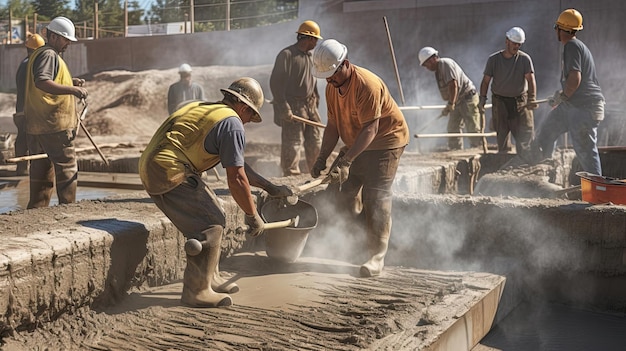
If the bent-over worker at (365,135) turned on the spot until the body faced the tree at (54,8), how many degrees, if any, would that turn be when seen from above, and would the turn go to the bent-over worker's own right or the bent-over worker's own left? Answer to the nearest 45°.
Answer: approximately 90° to the bent-over worker's own right

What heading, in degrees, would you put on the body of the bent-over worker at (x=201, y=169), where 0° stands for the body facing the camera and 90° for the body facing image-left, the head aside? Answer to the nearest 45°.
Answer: approximately 270°

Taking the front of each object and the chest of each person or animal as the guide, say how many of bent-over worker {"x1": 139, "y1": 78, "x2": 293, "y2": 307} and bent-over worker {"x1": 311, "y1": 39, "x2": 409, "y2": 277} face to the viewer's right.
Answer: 1

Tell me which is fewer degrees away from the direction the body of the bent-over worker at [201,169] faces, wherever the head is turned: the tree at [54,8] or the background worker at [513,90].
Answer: the background worker

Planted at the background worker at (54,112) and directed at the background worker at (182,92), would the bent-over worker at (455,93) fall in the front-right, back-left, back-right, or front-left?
front-right

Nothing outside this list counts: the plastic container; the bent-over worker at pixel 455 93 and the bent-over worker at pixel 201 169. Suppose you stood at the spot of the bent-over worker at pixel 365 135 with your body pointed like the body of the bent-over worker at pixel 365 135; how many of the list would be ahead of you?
1

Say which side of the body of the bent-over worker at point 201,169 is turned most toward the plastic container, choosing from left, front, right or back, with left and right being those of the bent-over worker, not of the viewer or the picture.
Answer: front

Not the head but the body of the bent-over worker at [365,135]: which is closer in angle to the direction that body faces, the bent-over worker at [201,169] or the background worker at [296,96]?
the bent-over worker

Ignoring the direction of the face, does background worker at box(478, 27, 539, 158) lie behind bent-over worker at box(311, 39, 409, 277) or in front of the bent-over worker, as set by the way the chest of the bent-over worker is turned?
behind

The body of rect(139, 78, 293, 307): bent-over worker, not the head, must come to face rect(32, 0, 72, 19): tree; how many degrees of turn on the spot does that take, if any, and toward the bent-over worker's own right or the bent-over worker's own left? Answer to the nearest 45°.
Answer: approximately 90° to the bent-over worker's own left

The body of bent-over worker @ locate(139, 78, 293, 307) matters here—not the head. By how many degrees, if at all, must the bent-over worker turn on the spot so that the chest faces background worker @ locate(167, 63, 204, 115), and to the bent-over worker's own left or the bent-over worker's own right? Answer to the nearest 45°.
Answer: approximately 90° to the bent-over worker's own left

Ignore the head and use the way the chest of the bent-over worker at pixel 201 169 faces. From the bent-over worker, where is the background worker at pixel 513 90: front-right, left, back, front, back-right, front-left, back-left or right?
front-left

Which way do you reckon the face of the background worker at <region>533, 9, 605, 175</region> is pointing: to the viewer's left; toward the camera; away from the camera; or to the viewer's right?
to the viewer's left

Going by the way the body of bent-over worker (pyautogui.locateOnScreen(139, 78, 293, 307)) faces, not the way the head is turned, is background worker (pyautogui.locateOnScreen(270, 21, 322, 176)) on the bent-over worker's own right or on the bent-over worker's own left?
on the bent-over worker's own left

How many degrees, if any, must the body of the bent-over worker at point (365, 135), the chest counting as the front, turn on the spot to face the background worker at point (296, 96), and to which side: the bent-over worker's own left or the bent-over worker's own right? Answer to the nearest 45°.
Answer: approximately 135° to the bent-over worker's own right
